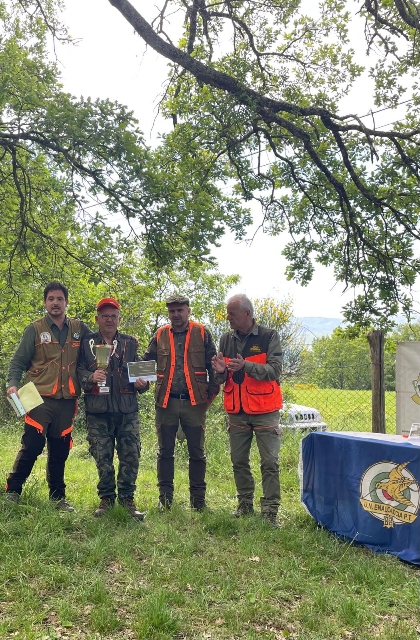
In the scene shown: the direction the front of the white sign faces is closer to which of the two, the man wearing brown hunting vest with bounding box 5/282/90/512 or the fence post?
the man wearing brown hunting vest

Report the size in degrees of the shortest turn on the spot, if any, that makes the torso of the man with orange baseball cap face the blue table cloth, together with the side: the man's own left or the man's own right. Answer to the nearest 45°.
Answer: approximately 90° to the man's own left

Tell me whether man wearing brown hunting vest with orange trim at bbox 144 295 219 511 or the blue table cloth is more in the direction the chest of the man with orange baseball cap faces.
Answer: the blue table cloth

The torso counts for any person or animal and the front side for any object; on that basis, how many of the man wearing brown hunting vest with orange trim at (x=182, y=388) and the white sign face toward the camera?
2

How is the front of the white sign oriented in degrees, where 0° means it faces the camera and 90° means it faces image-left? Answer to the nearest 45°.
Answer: approximately 0°

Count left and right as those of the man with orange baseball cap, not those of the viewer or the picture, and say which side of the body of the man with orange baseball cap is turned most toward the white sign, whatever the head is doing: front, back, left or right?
left

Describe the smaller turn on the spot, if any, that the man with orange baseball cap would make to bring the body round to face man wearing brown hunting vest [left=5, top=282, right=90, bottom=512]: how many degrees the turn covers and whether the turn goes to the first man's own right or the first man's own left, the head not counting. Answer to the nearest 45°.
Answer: approximately 90° to the first man's own right

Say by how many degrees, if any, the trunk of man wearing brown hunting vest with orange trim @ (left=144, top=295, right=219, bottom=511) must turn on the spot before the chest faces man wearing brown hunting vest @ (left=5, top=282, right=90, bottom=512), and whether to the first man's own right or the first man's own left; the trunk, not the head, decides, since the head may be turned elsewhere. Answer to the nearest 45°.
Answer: approximately 90° to the first man's own right
